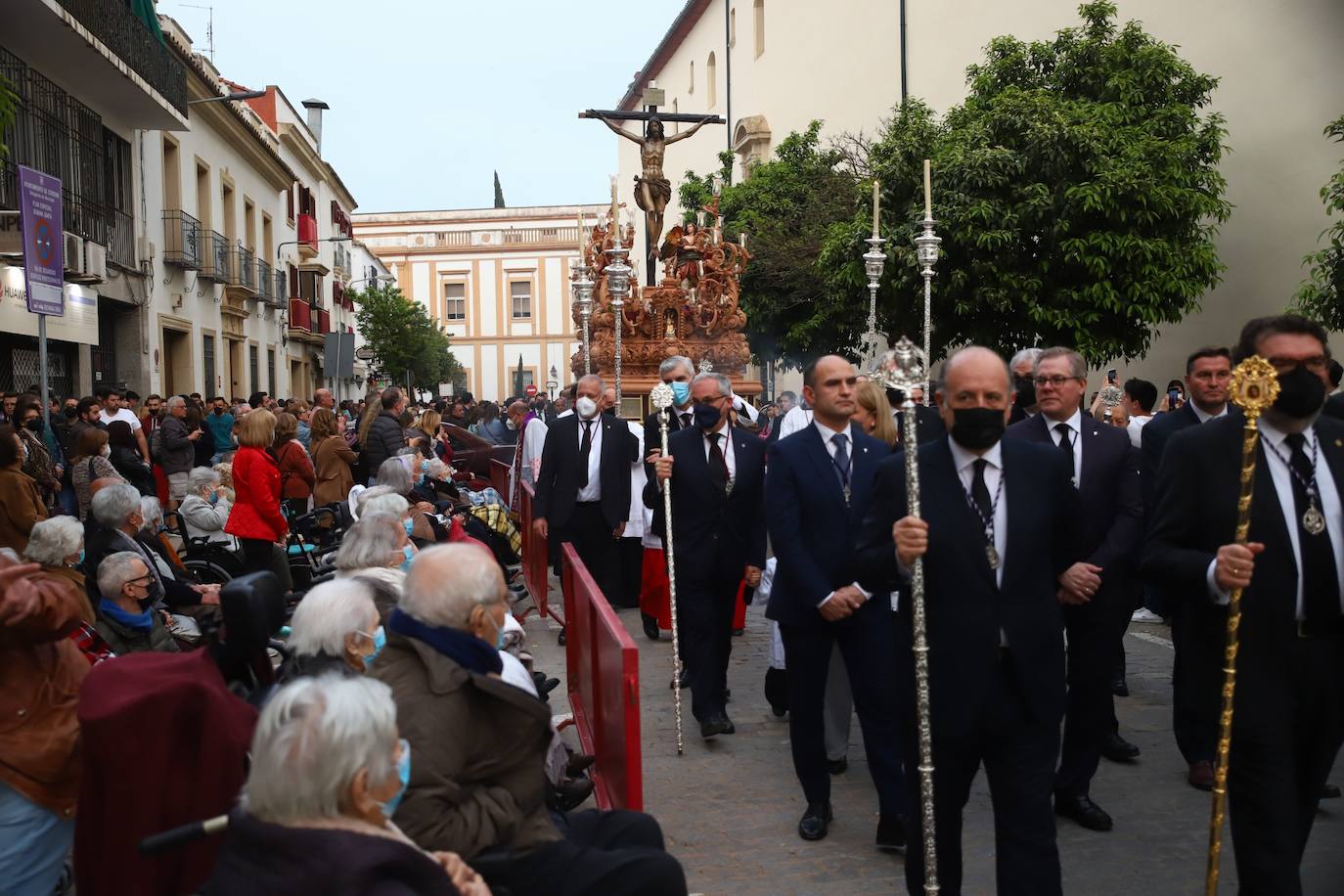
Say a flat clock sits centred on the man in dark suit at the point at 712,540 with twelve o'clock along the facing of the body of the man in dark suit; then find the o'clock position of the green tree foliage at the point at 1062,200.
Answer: The green tree foliage is roughly at 7 o'clock from the man in dark suit.

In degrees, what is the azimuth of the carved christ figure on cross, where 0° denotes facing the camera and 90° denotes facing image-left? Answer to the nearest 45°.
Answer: approximately 0°

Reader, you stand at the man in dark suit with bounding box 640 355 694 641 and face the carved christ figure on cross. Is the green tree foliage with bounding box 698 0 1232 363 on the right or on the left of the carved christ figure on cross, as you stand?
right

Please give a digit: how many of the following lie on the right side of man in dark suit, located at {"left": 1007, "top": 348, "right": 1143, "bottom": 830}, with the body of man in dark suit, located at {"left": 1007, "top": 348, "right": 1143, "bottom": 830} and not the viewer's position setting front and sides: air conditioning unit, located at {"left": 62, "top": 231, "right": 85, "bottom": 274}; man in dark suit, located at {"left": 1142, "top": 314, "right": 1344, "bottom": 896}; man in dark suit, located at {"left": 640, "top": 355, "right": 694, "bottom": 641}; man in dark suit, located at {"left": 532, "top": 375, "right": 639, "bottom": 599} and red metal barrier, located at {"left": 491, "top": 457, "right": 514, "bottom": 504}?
4

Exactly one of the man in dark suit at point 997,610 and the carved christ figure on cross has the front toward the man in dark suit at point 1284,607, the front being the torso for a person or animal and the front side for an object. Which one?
the carved christ figure on cross

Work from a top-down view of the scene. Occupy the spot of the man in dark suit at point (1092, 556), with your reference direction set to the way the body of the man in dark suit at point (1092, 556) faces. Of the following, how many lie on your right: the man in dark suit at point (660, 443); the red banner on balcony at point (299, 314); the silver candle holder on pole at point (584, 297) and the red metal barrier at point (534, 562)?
4

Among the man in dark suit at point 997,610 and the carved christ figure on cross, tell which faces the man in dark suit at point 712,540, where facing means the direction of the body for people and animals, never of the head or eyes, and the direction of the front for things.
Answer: the carved christ figure on cross

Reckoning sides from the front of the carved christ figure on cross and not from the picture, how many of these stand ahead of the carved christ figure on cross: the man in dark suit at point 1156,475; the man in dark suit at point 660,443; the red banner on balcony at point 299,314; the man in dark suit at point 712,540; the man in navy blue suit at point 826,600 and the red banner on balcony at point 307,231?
4

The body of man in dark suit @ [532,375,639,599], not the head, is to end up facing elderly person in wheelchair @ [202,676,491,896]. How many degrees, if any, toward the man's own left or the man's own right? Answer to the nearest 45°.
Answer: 0° — they already face them

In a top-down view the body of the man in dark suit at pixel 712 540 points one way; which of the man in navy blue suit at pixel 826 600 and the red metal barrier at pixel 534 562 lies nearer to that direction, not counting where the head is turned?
the man in navy blue suit

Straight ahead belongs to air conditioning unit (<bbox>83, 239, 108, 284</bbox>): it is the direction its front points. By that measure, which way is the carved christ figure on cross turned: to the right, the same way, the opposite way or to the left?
to the right
